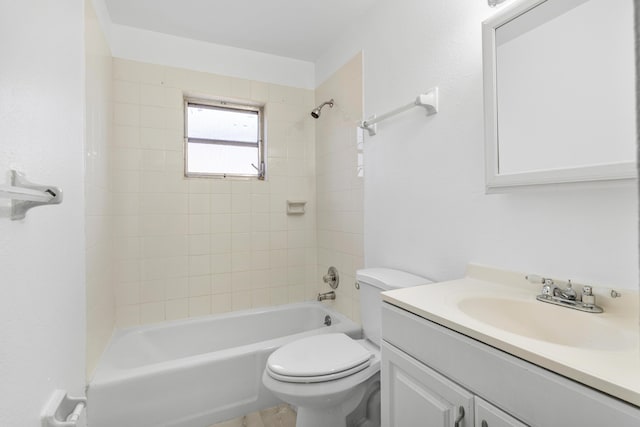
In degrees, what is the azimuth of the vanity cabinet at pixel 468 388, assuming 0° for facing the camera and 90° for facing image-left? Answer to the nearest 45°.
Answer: approximately 45°

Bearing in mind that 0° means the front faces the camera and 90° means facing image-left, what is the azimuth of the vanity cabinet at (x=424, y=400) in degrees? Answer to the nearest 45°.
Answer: approximately 45°

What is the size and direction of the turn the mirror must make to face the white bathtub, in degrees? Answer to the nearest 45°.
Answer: approximately 45° to its right

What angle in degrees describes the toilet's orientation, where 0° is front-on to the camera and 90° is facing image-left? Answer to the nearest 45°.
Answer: approximately 45°

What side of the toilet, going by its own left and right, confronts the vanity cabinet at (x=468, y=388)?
left
